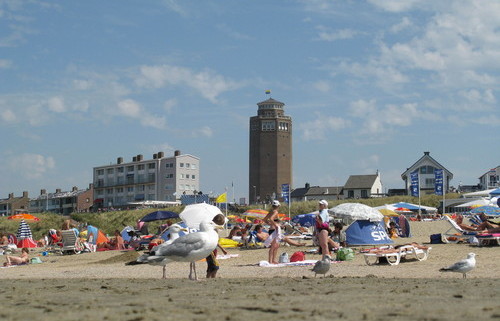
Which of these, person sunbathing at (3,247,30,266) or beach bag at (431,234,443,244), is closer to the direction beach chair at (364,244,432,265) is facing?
the person sunbathing

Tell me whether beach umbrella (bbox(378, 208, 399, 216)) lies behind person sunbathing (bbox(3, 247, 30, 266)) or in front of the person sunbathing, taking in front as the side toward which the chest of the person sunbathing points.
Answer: behind

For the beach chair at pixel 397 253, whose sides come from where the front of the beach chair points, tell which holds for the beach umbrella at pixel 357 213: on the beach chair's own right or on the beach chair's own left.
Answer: on the beach chair's own right

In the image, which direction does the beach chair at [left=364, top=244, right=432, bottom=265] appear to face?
to the viewer's left

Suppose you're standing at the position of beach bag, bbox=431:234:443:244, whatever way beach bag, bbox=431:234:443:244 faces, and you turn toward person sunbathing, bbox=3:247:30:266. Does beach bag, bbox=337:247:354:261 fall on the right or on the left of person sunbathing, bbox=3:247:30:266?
left

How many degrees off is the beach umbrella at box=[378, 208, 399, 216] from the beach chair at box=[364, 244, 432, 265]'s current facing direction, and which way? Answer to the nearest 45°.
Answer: approximately 90° to its right

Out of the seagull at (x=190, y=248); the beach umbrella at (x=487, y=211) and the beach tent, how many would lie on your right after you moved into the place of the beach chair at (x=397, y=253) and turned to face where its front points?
2
